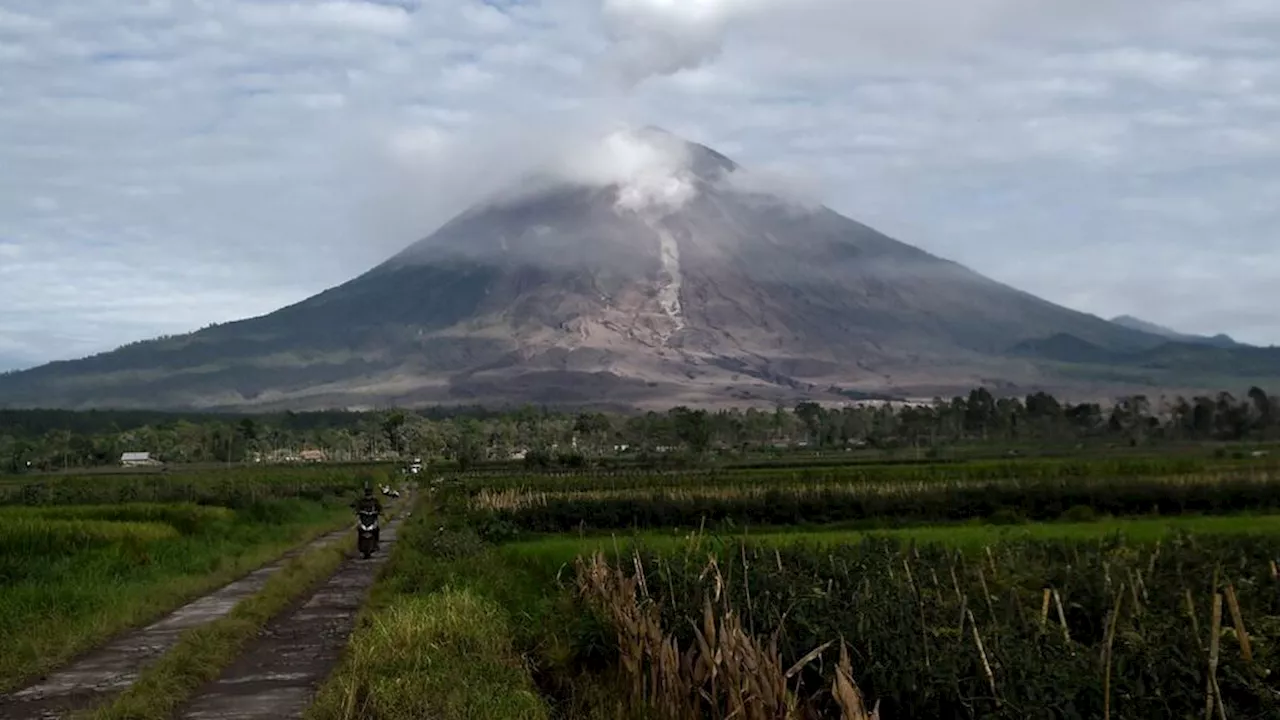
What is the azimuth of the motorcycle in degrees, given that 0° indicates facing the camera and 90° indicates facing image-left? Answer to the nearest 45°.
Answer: approximately 0°

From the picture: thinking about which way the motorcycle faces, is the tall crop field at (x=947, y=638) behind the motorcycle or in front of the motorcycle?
in front
